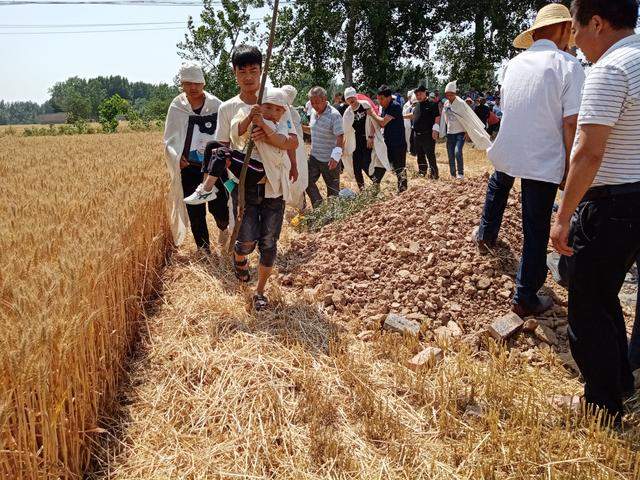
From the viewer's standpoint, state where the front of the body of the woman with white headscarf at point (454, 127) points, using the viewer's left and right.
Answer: facing the viewer and to the left of the viewer

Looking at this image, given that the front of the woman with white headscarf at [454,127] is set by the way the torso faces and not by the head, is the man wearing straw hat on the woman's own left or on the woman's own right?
on the woman's own left

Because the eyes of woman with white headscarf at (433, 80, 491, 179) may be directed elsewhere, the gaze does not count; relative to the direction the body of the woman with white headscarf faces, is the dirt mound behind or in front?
in front

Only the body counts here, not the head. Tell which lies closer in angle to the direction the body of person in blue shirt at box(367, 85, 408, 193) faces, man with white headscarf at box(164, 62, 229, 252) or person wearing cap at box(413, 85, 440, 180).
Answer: the man with white headscarf

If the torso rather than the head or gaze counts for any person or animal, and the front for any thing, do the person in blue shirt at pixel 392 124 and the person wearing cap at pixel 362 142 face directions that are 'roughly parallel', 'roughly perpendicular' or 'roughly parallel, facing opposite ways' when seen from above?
roughly perpendicular

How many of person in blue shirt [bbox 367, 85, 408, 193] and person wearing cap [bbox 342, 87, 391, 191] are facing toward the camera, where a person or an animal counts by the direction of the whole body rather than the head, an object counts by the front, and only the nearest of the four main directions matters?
1

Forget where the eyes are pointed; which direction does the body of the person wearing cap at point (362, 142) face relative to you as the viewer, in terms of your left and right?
facing the viewer

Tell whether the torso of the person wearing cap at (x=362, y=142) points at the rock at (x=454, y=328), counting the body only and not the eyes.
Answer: yes

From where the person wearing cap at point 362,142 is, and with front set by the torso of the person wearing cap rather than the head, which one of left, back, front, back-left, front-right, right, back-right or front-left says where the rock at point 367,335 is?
front

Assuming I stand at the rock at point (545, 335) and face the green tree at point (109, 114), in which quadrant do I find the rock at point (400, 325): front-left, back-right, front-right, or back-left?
front-left

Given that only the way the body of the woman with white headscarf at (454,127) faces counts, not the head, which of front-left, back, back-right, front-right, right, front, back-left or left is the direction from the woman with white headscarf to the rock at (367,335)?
front-left

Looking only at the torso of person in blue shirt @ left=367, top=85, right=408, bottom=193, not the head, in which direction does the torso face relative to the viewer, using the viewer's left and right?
facing to the left of the viewer

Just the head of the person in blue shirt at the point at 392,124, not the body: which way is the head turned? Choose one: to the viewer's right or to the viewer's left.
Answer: to the viewer's left
